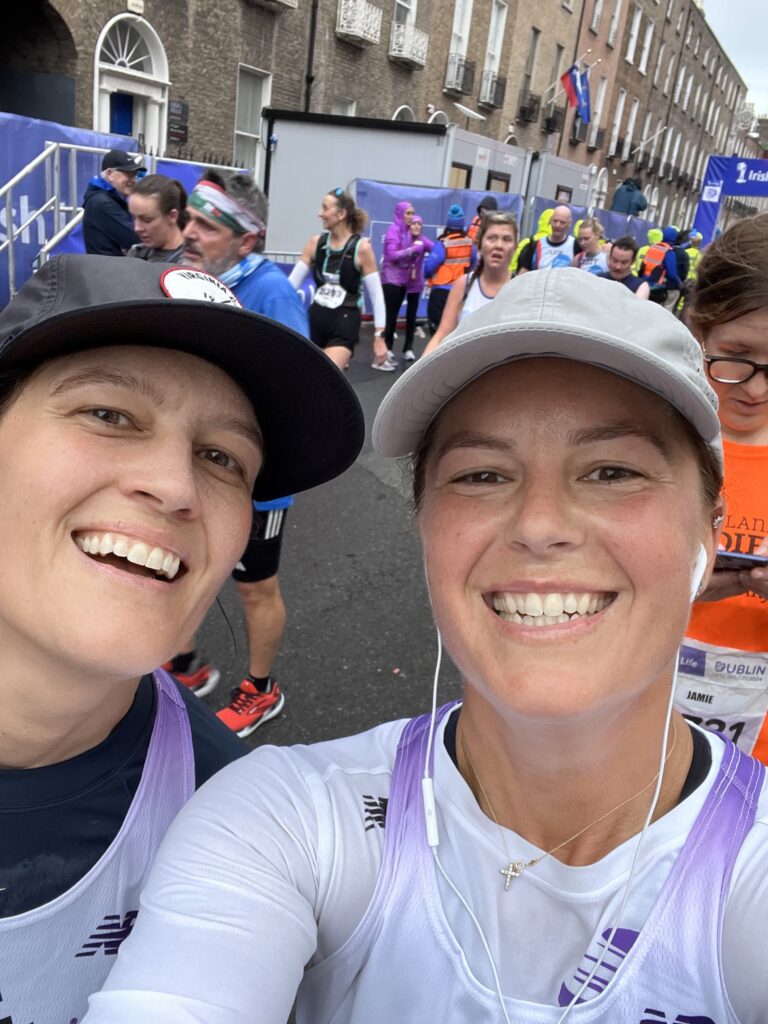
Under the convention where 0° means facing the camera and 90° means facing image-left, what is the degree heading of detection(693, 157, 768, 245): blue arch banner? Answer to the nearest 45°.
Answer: approximately 0°

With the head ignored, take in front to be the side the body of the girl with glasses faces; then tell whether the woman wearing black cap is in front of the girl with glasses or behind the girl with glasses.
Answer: in front

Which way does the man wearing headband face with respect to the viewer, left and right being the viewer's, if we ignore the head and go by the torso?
facing the viewer and to the left of the viewer

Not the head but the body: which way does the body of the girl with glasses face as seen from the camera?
toward the camera

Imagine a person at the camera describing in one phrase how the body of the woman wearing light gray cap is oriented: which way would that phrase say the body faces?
toward the camera

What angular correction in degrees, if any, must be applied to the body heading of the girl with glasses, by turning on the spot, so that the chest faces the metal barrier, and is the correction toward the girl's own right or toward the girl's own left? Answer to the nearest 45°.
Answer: approximately 135° to the girl's own right

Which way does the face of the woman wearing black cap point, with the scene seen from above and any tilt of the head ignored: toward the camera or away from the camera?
toward the camera

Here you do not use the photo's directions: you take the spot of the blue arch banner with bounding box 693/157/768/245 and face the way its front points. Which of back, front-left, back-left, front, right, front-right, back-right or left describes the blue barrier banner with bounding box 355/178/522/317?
front-right

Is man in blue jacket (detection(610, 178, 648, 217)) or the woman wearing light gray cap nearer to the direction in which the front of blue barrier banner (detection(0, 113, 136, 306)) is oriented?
the woman wearing light gray cap

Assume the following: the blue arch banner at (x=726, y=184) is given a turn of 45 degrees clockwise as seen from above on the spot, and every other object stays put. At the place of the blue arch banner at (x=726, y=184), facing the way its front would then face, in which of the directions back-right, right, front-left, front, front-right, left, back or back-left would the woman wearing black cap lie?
front-left

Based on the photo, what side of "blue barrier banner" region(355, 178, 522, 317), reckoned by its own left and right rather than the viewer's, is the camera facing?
front
